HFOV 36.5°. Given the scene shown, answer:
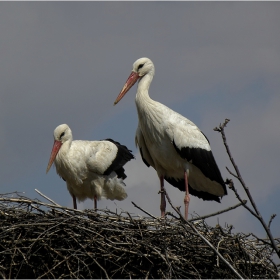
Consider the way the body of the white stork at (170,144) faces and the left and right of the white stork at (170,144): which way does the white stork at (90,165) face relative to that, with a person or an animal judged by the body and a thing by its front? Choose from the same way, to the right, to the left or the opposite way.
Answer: the same way

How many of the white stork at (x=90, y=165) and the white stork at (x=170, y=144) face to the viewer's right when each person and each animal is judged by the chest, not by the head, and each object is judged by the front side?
0

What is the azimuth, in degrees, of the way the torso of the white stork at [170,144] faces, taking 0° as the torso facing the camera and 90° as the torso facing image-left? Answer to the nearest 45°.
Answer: approximately 45°

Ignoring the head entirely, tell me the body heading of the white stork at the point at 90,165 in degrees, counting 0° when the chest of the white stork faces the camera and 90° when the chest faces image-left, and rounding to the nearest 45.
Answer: approximately 45°
